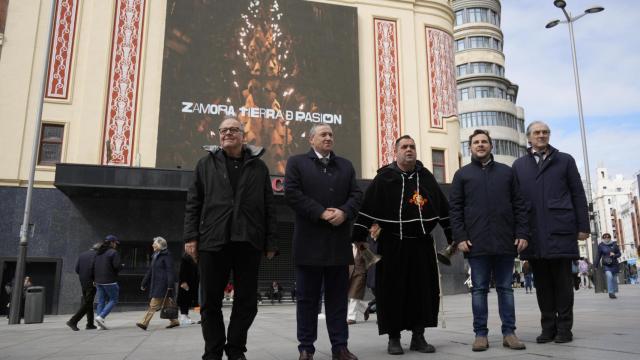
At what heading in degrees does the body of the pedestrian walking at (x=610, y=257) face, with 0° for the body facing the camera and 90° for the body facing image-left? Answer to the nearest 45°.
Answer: approximately 0°

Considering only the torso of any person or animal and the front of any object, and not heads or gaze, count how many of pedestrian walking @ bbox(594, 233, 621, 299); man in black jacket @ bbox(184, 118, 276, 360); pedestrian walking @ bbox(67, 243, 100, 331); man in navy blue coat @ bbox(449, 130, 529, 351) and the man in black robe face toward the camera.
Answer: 4

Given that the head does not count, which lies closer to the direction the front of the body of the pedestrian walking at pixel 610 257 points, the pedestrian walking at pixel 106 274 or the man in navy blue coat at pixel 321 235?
the man in navy blue coat

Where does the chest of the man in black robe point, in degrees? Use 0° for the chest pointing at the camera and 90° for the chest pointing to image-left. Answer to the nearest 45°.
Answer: approximately 0°

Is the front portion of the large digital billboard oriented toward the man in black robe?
yes
